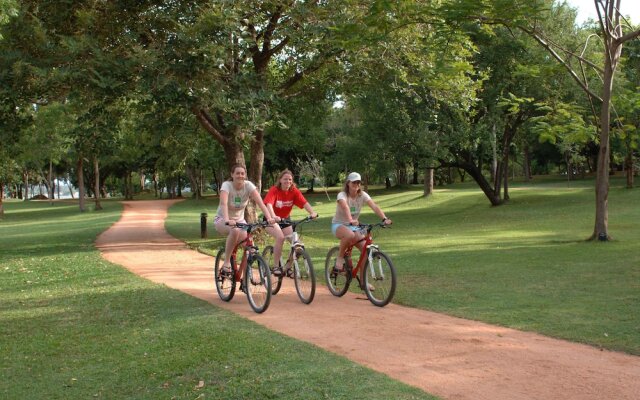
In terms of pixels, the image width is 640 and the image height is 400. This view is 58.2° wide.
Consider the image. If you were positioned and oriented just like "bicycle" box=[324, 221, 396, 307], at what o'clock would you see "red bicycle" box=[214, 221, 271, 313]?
The red bicycle is roughly at 4 o'clock from the bicycle.

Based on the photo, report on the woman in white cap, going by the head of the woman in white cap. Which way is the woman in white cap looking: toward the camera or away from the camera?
toward the camera

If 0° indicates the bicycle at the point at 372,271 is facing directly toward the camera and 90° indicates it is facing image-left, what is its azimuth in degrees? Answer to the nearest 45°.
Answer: approximately 315°

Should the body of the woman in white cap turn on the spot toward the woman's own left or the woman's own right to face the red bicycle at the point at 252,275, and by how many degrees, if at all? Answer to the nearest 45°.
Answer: approximately 135° to the woman's own right

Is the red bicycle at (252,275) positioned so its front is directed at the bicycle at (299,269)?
no

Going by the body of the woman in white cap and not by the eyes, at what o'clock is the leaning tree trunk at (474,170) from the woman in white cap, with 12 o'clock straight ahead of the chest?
The leaning tree trunk is roughly at 8 o'clock from the woman in white cap.

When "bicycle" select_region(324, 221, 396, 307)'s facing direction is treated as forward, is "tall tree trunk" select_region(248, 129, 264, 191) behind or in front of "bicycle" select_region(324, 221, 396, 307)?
behind

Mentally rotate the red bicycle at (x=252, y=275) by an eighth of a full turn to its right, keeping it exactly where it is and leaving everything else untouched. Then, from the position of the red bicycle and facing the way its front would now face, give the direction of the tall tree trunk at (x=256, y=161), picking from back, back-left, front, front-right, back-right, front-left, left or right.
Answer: back

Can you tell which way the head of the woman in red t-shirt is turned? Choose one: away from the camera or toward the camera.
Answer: toward the camera

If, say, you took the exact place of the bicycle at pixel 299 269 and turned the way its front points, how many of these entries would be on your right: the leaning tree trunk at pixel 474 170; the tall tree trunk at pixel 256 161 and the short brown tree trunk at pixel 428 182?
0

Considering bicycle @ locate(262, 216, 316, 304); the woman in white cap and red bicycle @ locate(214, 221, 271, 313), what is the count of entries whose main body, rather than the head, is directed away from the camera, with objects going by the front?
0

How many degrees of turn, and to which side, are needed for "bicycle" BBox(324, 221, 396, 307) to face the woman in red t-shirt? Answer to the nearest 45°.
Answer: approximately 135° to its right

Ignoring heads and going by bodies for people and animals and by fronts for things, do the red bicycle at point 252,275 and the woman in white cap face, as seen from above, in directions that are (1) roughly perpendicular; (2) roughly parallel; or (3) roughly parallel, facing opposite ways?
roughly parallel

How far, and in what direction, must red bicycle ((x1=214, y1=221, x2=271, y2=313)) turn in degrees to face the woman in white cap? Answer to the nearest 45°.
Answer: approximately 45° to its left

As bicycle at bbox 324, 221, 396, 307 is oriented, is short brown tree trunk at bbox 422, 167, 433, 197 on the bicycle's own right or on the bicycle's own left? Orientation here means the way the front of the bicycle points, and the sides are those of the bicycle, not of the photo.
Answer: on the bicycle's own left

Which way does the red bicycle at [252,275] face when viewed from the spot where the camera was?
facing the viewer and to the right of the viewer

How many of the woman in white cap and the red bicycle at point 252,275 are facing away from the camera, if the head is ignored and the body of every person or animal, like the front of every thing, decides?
0

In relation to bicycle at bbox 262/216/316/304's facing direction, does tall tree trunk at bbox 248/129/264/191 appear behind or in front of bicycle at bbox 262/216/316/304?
behind
